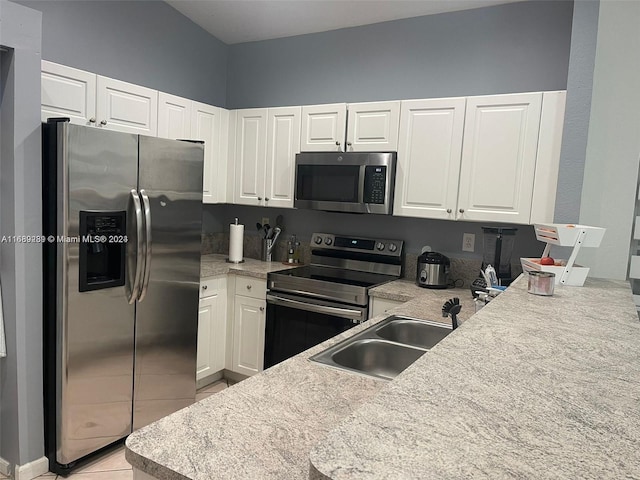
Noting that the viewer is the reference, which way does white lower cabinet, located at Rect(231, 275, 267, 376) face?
facing the viewer and to the left of the viewer

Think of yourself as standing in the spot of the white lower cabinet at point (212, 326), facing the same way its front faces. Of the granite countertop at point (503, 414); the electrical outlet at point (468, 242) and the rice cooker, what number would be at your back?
0

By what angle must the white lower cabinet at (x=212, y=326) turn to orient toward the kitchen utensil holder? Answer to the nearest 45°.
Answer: approximately 90° to its left

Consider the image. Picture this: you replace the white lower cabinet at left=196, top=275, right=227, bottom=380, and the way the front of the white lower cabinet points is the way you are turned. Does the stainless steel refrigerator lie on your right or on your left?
on your right

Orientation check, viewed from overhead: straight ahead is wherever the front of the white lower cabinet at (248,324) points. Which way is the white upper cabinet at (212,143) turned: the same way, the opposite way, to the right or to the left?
to the left

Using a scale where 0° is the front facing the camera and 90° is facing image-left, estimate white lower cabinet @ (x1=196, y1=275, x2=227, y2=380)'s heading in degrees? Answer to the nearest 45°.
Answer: approximately 315°

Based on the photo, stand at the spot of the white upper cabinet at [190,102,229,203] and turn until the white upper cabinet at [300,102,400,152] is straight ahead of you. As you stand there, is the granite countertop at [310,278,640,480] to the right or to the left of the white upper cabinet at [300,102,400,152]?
right

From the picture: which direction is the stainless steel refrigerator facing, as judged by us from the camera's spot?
facing the viewer and to the right of the viewer

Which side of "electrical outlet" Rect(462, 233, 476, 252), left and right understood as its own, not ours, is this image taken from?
front

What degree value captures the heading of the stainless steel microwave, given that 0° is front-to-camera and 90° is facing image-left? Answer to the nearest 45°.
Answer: approximately 45°

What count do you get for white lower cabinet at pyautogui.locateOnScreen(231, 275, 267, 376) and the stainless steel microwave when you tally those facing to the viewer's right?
0

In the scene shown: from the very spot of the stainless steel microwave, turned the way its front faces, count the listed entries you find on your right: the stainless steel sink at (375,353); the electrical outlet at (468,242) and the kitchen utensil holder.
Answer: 1

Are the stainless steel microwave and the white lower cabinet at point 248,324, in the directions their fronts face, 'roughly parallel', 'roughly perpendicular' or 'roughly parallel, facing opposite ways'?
roughly parallel

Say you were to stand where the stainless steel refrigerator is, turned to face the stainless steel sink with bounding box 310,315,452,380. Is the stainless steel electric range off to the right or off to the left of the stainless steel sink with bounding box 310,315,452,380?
left

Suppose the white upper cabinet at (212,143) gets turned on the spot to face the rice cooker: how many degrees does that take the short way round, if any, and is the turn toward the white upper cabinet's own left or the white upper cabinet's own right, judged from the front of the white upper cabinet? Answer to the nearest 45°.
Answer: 0° — it already faces it
